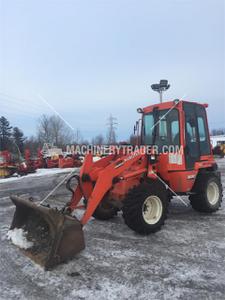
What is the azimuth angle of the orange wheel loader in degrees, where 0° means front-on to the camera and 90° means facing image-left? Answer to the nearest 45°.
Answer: approximately 45°

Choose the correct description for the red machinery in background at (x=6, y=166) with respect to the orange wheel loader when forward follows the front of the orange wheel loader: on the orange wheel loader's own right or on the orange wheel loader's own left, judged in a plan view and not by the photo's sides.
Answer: on the orange wheel loader's own right
